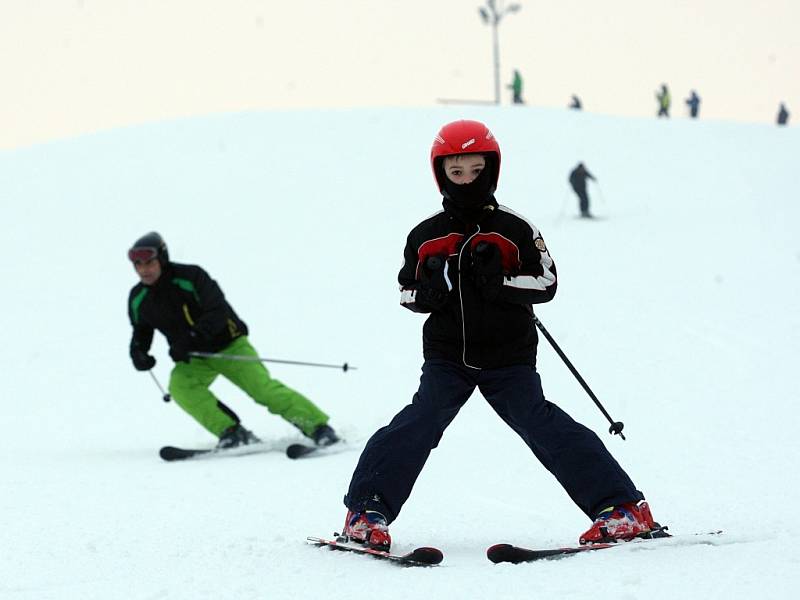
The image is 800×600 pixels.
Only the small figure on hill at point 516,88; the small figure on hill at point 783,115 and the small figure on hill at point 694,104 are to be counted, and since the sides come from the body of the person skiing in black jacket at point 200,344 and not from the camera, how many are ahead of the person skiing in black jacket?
0

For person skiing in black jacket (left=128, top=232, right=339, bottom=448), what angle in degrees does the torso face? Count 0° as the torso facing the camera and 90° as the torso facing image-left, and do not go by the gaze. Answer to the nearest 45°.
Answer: approximately 45°

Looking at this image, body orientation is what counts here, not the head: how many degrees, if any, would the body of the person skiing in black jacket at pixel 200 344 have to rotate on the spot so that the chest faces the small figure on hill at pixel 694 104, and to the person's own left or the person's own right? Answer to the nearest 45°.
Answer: approximately 180°

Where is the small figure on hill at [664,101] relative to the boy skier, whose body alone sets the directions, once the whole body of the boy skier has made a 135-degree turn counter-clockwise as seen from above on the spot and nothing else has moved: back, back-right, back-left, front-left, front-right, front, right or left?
front-left

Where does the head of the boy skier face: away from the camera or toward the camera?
toward the camera

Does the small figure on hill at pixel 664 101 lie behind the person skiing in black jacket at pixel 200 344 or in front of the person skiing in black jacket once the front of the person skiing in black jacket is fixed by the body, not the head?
behind

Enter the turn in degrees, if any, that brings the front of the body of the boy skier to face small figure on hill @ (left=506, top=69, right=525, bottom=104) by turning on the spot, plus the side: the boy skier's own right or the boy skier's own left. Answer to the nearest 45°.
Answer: approximately 180°

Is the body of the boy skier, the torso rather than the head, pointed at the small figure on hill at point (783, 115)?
no

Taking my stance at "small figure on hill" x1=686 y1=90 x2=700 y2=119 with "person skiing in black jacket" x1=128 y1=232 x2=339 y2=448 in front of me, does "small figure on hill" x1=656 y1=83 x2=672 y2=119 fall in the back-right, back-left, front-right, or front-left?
front-right

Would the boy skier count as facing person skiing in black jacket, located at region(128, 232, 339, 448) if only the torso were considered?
no

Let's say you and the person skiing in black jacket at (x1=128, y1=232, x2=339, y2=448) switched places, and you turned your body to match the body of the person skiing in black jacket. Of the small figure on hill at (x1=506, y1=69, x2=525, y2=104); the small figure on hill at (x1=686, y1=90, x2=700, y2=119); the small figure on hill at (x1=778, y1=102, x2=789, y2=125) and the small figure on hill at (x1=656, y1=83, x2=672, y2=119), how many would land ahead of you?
0

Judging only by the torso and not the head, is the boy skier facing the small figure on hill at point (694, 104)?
no

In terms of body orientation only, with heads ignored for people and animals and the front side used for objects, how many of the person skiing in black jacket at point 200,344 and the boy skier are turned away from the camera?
0

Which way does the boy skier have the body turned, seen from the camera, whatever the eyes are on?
toward the camera
